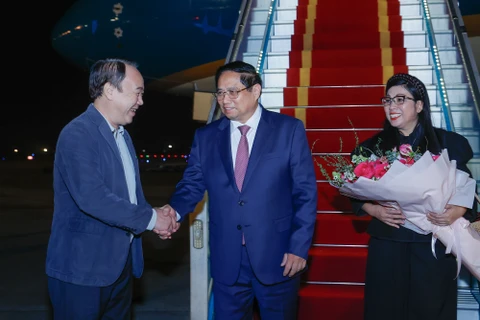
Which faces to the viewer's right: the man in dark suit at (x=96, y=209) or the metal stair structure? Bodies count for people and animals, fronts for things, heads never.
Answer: the man in dark suit

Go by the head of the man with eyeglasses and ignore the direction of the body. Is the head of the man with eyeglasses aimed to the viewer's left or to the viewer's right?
to the viewer's left

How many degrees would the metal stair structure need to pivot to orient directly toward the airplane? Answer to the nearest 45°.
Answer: approximately 135° to its right

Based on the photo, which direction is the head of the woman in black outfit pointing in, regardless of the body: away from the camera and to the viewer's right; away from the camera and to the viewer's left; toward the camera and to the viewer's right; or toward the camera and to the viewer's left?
toward the camera and to the viewer's left

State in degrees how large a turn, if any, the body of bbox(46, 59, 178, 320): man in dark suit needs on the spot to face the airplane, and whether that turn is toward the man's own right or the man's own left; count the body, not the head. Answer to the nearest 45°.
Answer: approximately 90° to the man's own left

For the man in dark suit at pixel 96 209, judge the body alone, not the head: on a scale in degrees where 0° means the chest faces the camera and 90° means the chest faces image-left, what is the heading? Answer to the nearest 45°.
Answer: approximately 270°

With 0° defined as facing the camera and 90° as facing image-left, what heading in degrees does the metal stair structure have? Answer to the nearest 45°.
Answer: approximately 0°

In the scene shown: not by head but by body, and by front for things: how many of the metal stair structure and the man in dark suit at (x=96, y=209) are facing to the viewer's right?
1

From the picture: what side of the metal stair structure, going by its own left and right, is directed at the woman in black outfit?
front

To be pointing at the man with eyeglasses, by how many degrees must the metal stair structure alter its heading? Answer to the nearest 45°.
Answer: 0° — it already faces them
